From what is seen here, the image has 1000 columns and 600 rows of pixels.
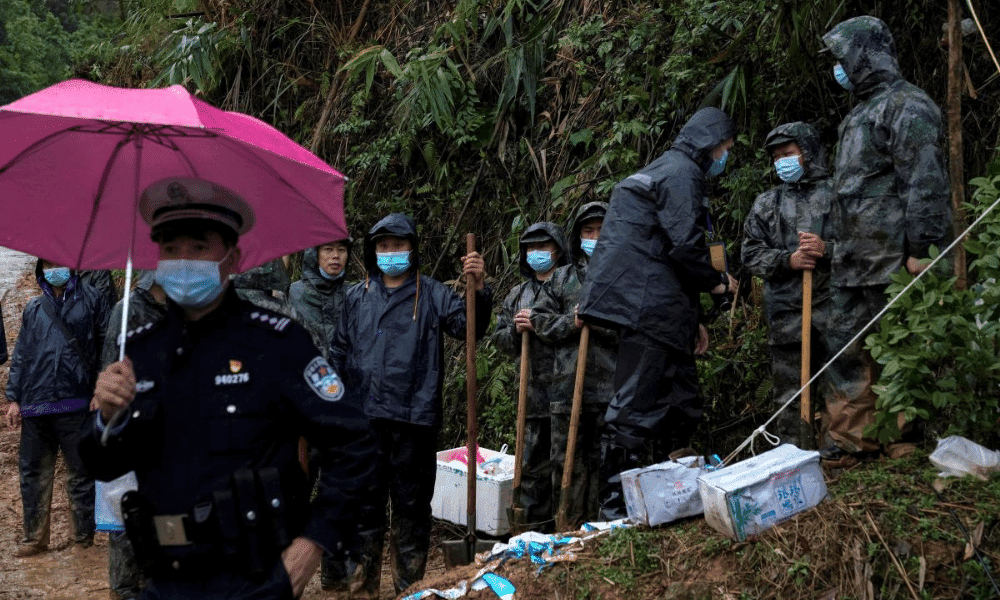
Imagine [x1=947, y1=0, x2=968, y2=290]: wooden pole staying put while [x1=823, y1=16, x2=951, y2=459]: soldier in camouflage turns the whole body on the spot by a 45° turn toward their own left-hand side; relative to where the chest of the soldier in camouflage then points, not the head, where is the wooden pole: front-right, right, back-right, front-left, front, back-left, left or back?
left

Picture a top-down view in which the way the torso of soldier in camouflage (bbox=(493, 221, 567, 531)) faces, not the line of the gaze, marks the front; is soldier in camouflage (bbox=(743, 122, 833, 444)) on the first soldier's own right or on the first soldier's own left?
on the first soldier's own left

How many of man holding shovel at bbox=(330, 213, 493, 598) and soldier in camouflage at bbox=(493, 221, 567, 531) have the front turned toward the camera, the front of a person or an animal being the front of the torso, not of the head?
2

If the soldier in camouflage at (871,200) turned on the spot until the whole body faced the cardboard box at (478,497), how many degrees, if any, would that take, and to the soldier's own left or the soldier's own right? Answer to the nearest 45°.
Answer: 0° — they already face it

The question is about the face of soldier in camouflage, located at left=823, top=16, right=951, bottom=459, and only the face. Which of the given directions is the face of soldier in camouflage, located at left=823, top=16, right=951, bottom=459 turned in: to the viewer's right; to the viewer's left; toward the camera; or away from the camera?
to the viewer's left

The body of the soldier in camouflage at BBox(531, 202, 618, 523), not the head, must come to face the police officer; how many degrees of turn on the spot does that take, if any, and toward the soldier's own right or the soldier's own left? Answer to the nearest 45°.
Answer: approximately 45° to the soldier's own right

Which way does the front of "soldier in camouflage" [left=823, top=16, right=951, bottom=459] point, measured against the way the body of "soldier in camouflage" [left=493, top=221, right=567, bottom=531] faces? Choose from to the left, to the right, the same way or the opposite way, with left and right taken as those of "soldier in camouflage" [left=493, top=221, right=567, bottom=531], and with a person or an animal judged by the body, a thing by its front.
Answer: to the right

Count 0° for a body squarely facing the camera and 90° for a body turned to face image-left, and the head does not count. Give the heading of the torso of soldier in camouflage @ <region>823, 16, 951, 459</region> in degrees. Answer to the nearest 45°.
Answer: approximately 90°

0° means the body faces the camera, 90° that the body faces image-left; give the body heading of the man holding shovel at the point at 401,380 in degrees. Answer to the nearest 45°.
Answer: approximately 0°

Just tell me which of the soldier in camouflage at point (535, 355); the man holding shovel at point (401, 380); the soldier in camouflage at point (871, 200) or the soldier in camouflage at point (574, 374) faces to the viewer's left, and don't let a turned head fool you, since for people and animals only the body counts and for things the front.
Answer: the soldier in camouflage at point (871, 200)
